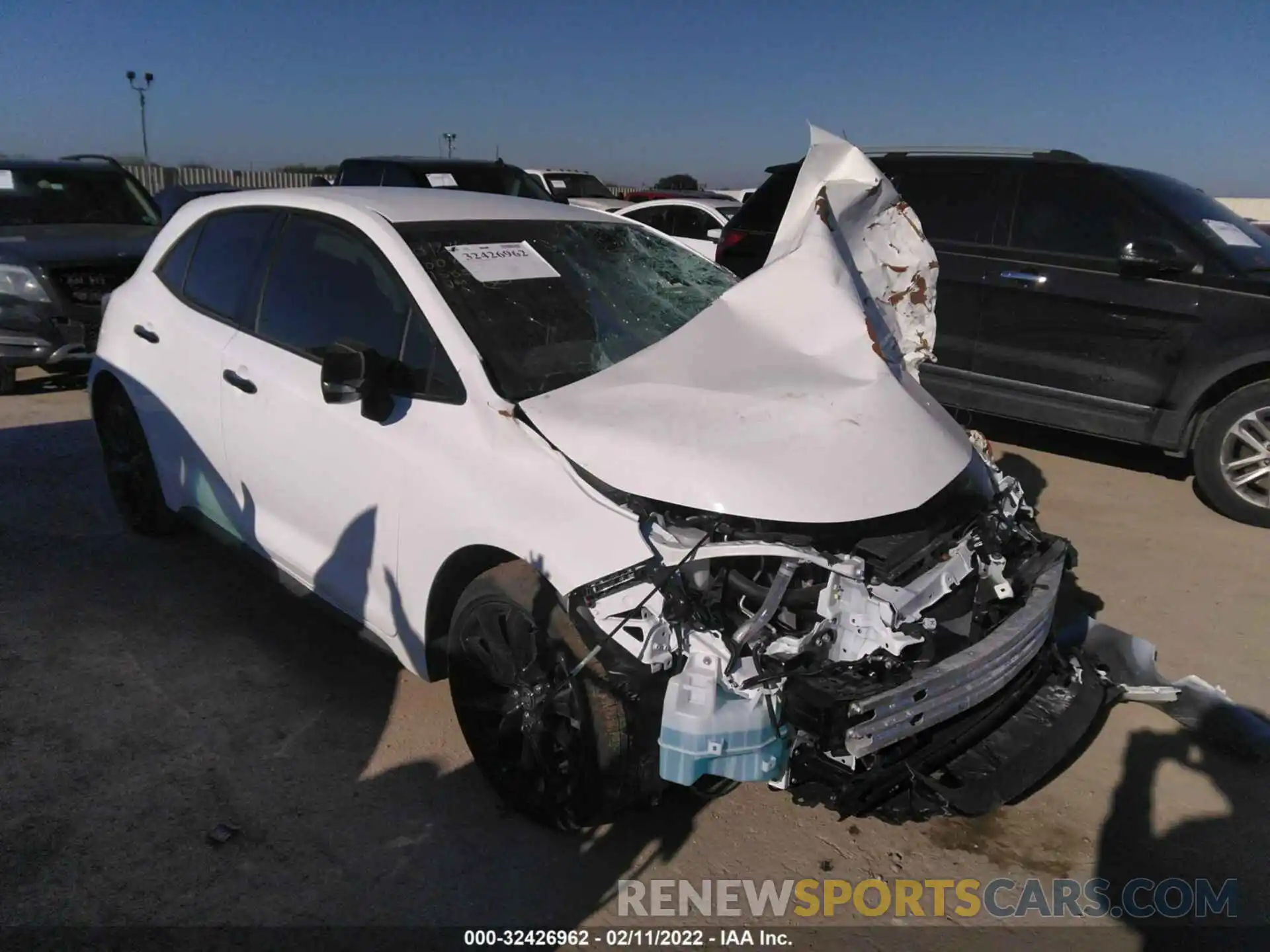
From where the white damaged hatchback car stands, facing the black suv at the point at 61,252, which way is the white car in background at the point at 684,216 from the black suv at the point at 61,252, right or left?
right

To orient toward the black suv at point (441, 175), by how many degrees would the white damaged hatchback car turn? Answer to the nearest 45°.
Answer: approximately 135° to its left

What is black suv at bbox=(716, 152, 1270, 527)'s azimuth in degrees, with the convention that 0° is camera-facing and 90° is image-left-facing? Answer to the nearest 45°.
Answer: approximately 315°

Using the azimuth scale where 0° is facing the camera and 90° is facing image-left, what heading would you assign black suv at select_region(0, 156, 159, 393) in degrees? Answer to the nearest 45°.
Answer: approximately 315°

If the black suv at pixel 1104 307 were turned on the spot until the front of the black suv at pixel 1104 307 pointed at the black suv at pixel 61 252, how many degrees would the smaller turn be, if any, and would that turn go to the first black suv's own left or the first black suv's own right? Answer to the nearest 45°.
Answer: approximately 135° to the first black suv's own right

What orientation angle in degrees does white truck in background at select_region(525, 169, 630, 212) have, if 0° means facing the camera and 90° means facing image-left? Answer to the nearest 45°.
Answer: approximately 315°

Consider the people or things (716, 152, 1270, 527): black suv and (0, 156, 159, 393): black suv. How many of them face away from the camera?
0

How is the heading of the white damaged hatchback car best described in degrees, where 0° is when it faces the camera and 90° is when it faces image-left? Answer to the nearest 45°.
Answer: approximately 315°

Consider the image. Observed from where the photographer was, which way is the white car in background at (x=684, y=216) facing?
facing the viewer and to the right of the viewer

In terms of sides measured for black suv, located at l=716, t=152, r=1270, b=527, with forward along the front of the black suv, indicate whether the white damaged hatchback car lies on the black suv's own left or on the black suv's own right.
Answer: on the black suv's own right

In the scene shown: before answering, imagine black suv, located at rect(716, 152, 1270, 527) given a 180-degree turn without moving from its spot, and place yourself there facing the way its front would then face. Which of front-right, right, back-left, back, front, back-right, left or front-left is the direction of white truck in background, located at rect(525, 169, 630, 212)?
front

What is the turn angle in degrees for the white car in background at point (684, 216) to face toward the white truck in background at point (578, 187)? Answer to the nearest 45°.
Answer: approximately 180°
